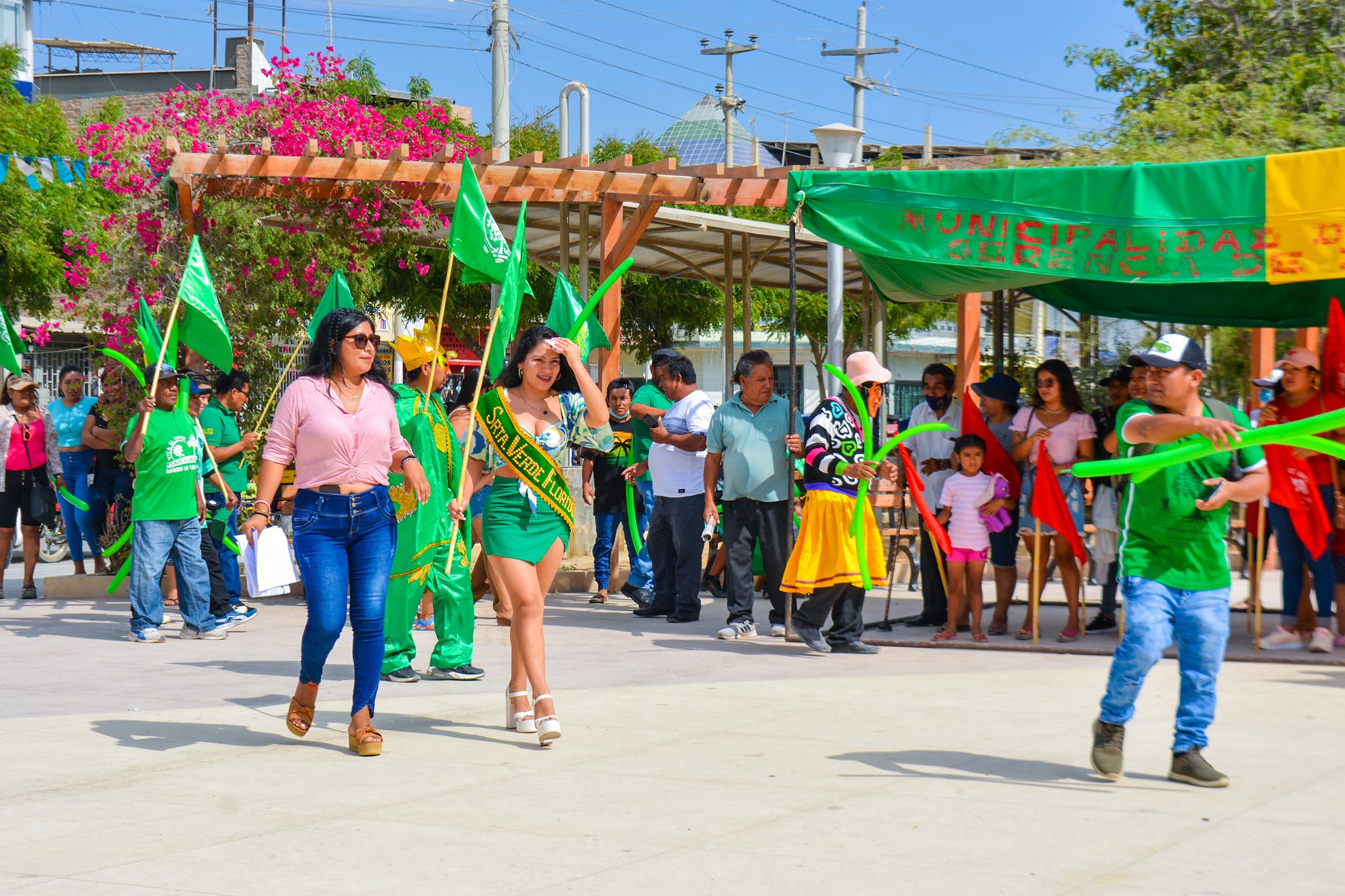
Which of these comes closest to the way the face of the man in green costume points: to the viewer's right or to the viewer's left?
to the viewer's right

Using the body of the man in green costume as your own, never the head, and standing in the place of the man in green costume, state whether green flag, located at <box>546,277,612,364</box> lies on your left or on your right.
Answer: on your left

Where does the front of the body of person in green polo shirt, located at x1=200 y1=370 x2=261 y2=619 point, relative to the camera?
to the viewer's right

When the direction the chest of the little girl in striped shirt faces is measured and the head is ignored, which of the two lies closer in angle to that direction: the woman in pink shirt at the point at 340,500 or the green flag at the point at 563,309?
the woman in pink shirt

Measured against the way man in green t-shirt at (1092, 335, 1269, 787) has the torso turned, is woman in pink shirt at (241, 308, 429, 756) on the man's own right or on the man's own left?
on the man's own right

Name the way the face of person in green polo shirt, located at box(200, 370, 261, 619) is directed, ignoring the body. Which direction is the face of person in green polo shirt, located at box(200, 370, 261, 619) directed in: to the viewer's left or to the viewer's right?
to the viewer's right

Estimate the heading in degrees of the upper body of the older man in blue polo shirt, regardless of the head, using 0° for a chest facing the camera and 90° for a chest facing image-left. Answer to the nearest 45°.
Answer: approximately 0°

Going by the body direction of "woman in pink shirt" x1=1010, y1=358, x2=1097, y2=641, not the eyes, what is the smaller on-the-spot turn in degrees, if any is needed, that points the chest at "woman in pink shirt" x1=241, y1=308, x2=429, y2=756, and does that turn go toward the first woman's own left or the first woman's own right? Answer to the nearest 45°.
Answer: approximately 45° to the first woman's own right

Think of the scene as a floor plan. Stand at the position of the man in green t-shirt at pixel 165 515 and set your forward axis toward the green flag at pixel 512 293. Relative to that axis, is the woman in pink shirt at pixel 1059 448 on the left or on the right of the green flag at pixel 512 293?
left
